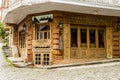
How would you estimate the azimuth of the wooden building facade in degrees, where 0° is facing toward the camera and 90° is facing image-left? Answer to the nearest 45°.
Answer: approximately 0°
